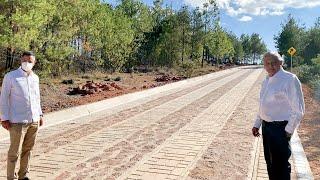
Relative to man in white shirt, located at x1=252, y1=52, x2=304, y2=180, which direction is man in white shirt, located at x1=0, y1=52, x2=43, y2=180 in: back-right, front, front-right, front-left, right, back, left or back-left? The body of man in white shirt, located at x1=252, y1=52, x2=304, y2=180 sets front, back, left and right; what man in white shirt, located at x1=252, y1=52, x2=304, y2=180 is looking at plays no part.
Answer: front-right

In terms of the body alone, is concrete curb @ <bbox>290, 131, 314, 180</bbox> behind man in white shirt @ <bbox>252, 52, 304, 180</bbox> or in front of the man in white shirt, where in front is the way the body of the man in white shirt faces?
behind

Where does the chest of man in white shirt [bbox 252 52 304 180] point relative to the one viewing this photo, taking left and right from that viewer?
facing the viewer and to the left of the viewer
